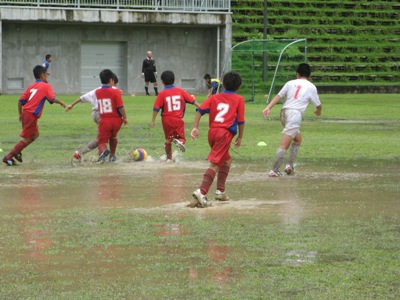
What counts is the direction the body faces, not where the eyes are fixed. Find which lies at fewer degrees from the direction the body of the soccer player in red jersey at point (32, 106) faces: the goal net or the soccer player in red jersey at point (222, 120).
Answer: the goal net

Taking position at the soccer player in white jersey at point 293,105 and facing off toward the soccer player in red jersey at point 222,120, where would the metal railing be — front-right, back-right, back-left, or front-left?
back-right

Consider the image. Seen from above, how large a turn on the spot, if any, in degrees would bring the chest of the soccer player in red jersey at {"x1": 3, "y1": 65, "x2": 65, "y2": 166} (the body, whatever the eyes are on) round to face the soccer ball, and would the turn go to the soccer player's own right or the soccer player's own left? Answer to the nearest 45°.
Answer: approximately 45° to the soccer player's own right

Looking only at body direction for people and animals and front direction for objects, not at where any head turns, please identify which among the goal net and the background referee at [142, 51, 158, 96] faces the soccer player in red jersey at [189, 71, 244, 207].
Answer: the background referee

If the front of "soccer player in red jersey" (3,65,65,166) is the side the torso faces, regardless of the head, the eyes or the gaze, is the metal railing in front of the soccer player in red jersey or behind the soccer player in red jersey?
in front

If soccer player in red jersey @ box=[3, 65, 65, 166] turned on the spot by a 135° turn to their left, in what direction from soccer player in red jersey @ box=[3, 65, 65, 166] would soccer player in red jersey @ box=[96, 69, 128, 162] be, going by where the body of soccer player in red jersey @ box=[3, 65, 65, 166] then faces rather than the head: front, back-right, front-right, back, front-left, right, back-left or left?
back

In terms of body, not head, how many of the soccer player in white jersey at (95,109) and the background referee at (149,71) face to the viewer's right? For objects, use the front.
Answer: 1

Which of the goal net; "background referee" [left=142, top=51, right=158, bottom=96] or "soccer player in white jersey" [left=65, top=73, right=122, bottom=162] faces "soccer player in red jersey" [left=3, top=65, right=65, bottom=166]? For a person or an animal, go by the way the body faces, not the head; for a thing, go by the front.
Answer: the background referee

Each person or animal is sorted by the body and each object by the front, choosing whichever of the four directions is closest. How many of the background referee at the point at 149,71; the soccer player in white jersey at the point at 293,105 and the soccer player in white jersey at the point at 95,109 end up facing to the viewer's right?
1

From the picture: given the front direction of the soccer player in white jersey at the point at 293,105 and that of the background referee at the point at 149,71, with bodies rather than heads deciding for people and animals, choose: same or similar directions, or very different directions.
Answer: very different directions

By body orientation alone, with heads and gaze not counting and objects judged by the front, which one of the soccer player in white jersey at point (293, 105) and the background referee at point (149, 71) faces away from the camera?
the soccer player in white jersey

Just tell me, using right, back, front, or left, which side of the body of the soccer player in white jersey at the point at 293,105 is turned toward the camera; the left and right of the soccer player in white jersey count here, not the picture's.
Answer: back

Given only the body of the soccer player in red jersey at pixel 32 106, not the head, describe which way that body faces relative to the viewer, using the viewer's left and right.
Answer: facing away from the viewer and to the right of the viewer

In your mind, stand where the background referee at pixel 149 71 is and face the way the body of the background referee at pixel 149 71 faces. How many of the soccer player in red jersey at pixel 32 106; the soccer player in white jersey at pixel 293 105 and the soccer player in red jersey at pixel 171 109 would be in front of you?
3

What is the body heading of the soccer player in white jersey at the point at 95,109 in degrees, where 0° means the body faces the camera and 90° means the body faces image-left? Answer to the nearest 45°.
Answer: approximately 270°
